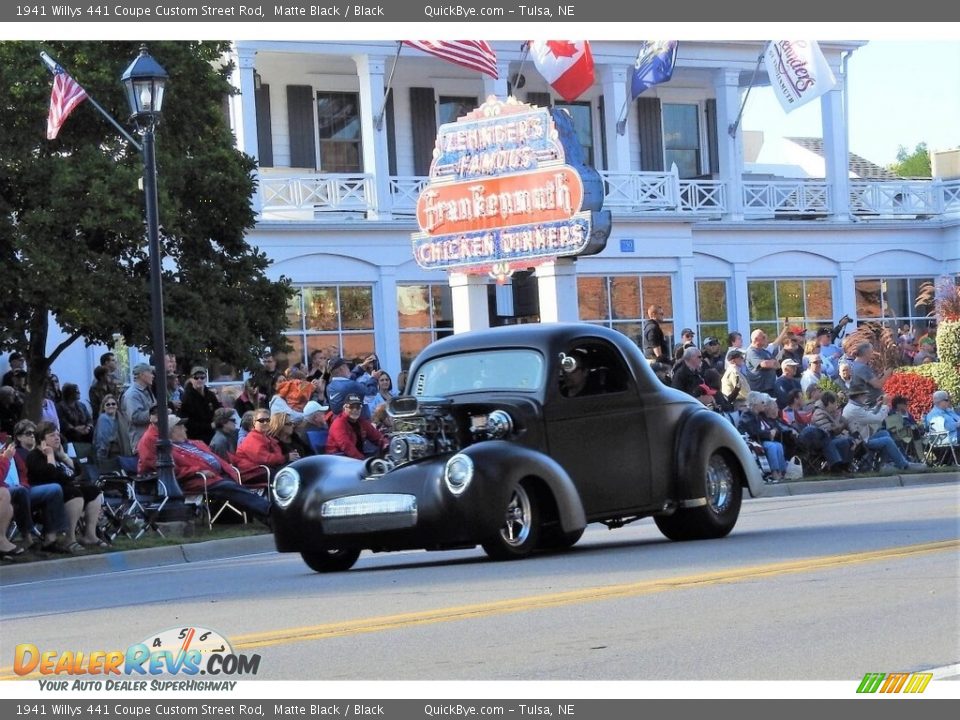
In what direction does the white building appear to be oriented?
toward the camera

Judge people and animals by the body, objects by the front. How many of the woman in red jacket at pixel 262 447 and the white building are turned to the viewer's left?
0

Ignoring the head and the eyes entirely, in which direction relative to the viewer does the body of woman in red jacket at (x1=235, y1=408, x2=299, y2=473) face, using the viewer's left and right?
facing the viewer and to the right of the viewer

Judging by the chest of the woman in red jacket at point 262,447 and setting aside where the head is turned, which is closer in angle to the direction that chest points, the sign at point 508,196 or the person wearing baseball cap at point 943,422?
the person wearing baseball cap

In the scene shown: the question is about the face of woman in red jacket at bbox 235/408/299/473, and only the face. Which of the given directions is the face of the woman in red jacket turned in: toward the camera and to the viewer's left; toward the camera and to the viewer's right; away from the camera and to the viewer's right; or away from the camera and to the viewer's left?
toward the camera and to the viewer's right

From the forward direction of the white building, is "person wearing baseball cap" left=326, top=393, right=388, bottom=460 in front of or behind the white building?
in front

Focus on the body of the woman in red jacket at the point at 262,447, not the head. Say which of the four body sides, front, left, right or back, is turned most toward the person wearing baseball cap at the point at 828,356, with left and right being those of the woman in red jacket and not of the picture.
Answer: left

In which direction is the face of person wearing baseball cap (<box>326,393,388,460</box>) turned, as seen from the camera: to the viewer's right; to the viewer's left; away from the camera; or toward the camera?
toward the camera

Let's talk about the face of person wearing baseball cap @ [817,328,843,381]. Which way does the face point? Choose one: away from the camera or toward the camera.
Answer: toward the camera

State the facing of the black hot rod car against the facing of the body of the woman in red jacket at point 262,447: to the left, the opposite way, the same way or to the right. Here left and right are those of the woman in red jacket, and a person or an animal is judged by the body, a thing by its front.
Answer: to the right
